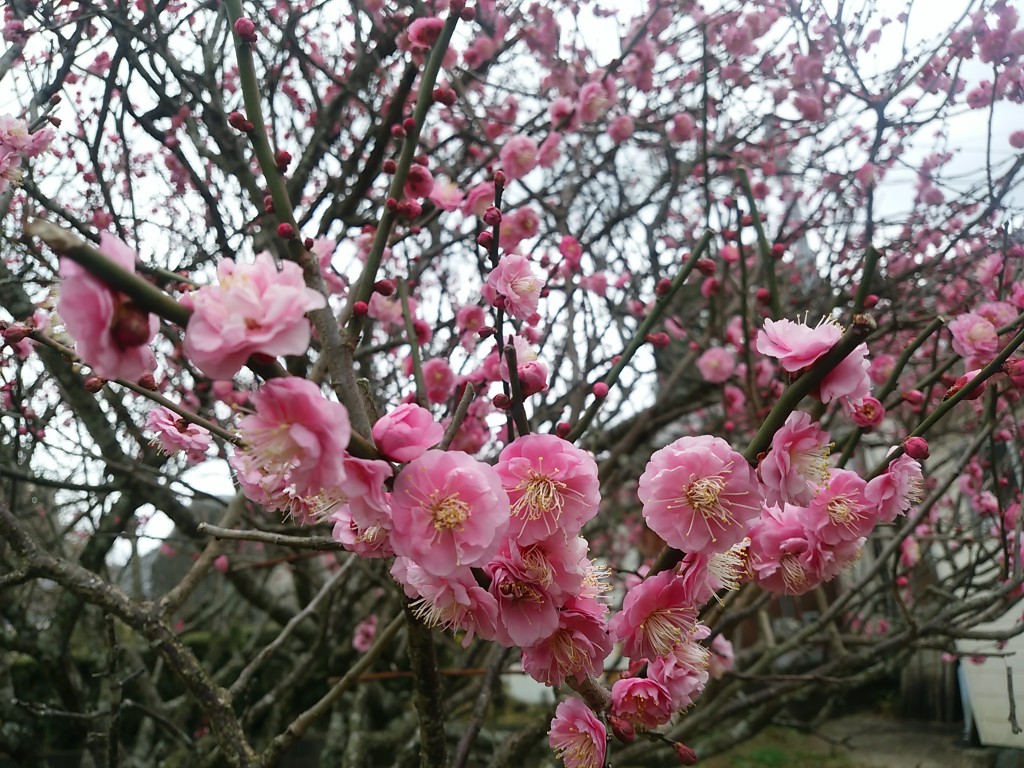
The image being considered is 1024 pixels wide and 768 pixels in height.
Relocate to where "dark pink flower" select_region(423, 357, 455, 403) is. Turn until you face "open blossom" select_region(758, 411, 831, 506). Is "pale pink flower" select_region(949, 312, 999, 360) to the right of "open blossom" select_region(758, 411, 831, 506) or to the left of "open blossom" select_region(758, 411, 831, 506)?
left

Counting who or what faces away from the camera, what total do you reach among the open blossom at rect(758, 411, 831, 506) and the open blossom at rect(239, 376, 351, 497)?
0

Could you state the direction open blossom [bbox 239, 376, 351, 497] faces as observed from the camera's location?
facing the viewer and to the left of the viewer

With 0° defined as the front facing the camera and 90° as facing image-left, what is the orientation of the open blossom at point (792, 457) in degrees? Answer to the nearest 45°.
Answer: approximately 315°
